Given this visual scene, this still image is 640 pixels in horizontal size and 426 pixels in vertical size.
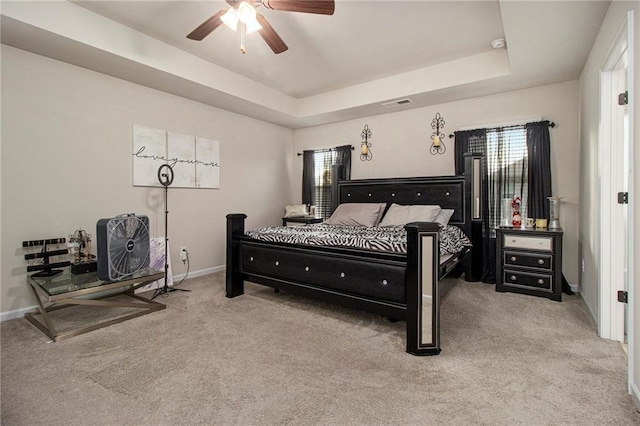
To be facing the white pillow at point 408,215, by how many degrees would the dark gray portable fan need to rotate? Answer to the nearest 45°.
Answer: approximately 45° to its left

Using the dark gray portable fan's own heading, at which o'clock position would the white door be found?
The white door is roughly at 12 o'clock from the dark gray portable fan.

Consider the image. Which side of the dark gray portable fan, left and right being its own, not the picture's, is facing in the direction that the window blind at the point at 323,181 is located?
left

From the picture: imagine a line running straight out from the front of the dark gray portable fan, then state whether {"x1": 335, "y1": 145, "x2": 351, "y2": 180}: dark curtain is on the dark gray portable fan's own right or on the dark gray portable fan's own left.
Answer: on the dark gray portable fan's own left

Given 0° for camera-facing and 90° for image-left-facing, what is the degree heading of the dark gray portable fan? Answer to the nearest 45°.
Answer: approximately 315°

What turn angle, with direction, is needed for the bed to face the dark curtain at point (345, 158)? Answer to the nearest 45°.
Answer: approximately 135° to its right

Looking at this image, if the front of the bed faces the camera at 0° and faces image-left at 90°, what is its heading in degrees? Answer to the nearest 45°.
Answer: approximately 45°

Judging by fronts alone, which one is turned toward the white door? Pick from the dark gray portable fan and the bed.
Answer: the dark gray portable fan
